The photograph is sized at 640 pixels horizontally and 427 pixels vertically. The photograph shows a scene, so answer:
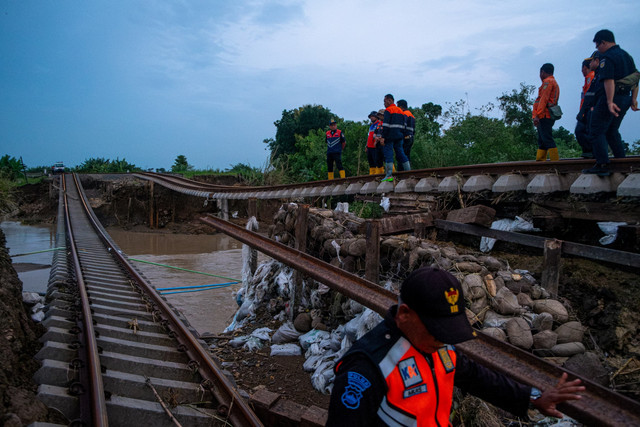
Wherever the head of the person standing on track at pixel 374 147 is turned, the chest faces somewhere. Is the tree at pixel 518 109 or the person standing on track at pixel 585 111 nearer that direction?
the person standing on track

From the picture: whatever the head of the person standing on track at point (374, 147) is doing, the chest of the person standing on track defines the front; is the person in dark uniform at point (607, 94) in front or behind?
in front

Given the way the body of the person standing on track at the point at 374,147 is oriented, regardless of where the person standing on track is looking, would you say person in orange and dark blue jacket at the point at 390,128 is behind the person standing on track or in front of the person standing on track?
in front

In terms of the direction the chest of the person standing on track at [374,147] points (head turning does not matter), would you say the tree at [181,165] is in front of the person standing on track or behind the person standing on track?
behind

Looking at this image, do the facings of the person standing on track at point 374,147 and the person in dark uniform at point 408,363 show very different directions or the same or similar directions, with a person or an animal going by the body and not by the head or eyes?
same or similar directions

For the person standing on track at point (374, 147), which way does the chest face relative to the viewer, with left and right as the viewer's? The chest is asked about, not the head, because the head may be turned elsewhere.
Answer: facing the viewer and to the right of the viewer

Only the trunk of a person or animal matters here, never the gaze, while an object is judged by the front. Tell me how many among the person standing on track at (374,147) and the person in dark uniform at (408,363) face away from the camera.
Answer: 0

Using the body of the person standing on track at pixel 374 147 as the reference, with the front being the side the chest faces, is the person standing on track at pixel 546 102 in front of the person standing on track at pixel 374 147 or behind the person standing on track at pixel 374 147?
in front

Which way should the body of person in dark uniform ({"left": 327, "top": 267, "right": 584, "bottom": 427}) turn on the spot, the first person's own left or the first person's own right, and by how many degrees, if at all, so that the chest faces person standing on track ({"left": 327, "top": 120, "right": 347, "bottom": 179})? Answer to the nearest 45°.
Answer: approximately 135° to the first person's own left

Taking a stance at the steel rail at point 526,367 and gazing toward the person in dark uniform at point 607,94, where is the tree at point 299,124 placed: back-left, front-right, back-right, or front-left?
front-left

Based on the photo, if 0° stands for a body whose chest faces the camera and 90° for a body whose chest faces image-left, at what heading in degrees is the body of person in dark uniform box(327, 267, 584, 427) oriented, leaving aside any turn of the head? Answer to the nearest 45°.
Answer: approximately 315°
